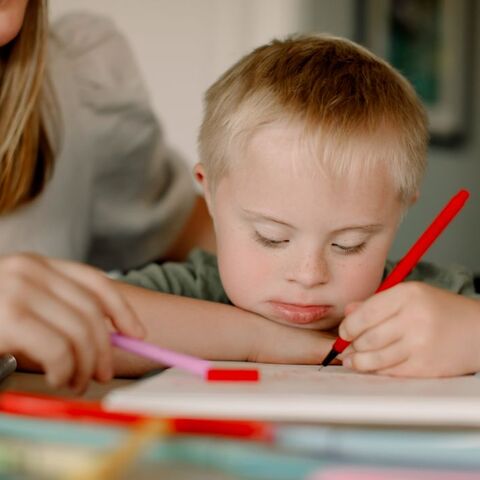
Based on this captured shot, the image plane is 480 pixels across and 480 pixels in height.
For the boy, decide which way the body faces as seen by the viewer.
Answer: toward the camera

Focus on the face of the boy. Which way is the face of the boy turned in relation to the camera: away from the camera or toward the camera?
toward the camera
